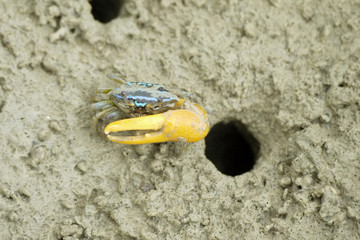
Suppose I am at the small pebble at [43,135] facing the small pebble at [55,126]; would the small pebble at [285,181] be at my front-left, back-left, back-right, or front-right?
front-right

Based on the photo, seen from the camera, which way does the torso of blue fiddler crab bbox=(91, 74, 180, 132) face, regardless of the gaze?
toward the camera

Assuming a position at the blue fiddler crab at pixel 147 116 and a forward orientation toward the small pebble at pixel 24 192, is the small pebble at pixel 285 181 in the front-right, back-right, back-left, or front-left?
back-left

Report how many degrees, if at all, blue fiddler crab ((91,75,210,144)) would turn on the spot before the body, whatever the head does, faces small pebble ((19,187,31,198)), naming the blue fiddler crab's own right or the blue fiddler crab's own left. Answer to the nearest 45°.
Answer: approximately 45° to the blue fiddler crab's own right

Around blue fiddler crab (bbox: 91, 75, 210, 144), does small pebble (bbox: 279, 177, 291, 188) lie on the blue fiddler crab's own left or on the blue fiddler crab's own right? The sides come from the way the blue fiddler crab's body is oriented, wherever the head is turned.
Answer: on the blue fiddler crab's own left

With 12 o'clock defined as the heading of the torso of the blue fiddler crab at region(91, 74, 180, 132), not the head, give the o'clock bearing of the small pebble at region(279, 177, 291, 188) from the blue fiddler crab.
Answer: The small pebble is roughly at 10 o'clock from the blue fiddler crab.
